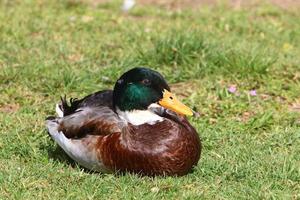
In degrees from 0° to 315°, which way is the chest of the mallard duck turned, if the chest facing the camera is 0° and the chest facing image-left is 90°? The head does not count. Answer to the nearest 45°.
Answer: approximately 315°
